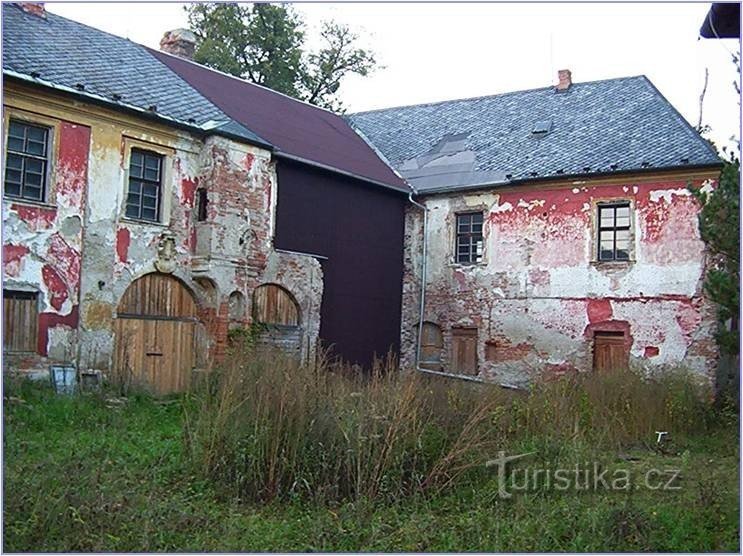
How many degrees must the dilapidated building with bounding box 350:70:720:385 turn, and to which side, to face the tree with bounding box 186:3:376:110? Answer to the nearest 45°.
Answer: approximately 135° to its right

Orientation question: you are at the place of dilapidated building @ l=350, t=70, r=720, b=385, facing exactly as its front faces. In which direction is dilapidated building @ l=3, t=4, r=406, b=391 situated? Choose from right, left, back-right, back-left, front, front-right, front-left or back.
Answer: front-right

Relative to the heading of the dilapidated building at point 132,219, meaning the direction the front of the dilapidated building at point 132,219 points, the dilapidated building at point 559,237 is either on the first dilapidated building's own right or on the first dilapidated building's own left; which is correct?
on the first dilapidated building's own left

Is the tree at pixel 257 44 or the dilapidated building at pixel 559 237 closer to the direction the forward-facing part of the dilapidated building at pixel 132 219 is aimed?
the dilapidated building

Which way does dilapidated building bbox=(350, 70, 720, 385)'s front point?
toward the camera

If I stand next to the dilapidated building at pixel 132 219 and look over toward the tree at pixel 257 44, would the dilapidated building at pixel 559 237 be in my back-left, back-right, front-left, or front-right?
front-right

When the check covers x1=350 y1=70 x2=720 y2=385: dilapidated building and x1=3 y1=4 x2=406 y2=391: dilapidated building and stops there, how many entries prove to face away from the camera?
0

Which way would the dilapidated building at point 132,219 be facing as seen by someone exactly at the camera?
facing the viewer and to the right of the viewer

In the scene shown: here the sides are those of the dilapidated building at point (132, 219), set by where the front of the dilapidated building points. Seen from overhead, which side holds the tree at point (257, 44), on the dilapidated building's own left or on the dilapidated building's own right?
on the dilapidated building's own left

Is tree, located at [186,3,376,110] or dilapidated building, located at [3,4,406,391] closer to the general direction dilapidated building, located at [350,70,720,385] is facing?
the dilapidated building
